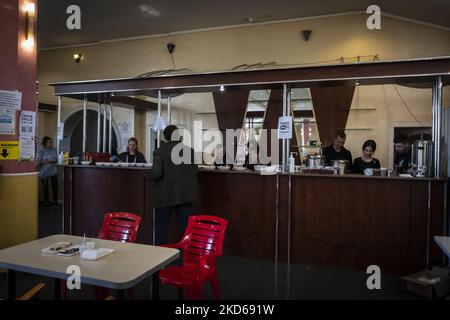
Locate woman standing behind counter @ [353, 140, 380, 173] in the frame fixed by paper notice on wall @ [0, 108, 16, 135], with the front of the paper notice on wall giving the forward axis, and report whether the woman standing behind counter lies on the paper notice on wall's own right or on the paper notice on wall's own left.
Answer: on the paper notice on wall's own left

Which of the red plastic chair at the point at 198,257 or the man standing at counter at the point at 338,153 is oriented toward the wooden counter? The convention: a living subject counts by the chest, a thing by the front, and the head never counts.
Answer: the man standing at counter

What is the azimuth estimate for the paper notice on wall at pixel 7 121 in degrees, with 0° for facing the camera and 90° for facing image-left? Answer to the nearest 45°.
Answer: approximately 0°

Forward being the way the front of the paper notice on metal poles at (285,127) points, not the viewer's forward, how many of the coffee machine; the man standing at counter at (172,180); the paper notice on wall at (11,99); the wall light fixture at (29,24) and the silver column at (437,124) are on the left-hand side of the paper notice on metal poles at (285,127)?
2

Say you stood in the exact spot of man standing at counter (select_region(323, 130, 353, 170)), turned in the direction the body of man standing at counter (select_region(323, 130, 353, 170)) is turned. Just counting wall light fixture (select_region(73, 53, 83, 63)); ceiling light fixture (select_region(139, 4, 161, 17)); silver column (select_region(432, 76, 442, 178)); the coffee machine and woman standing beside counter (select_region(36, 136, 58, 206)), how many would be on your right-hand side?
3

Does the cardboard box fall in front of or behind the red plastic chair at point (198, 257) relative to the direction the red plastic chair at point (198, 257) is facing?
behind
